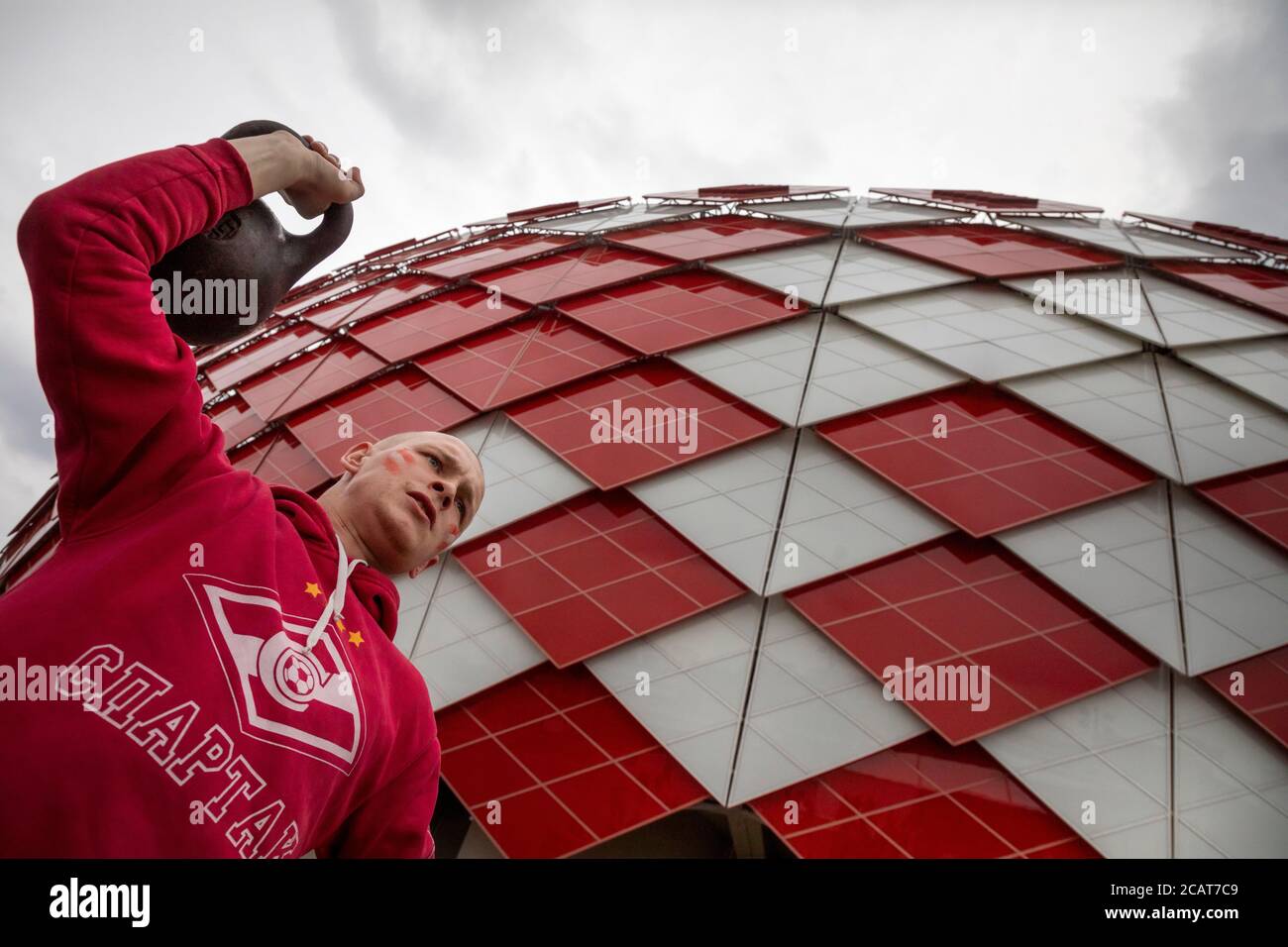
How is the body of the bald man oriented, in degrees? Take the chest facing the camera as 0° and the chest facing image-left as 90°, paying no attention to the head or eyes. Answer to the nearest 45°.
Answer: approximately 315°

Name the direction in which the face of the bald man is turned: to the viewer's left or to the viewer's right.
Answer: to the viewer's right
